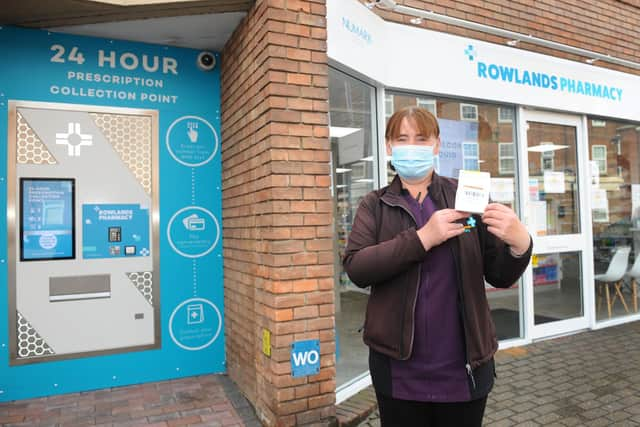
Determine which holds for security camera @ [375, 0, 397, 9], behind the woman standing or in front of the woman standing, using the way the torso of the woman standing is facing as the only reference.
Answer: behind

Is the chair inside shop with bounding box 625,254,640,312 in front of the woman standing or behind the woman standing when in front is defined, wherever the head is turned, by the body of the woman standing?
behind

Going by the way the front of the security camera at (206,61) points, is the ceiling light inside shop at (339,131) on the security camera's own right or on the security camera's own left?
on the security camera's own left

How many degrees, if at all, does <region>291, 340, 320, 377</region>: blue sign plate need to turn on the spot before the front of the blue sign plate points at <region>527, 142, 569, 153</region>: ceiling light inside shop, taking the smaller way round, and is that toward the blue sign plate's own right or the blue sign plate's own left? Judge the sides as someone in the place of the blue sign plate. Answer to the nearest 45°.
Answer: approximately 135° to the blue sign plate's own left

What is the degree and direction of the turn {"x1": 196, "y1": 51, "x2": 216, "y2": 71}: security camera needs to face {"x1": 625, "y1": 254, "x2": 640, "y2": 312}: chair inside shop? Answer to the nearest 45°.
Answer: approximately 90° to its left

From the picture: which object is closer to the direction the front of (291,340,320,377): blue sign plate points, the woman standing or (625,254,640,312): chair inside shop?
the woman standing

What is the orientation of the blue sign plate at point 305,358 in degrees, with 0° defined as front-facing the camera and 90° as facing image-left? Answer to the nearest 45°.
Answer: approximately 0°

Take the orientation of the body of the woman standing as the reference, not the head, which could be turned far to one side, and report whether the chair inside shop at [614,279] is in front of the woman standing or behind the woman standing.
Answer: behind
